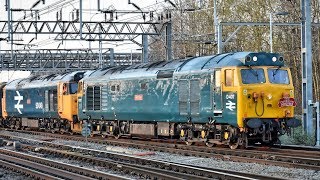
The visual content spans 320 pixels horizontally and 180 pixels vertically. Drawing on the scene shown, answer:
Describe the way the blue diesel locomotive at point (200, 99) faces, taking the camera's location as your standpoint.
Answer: facing the viewer and to the right of the viewer

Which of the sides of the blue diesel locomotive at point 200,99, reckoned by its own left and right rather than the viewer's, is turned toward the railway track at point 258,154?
front

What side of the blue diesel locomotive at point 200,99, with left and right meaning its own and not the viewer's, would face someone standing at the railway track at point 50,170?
right

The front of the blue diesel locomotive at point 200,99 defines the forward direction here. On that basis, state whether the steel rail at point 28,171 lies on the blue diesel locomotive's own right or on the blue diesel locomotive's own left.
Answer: on the blue diesel locomotive's own right
